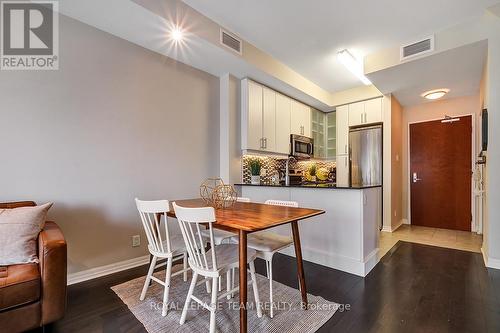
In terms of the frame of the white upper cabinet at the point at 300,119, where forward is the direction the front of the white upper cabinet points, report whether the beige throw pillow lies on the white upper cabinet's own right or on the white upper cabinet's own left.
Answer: on the white upper cabinet's own right

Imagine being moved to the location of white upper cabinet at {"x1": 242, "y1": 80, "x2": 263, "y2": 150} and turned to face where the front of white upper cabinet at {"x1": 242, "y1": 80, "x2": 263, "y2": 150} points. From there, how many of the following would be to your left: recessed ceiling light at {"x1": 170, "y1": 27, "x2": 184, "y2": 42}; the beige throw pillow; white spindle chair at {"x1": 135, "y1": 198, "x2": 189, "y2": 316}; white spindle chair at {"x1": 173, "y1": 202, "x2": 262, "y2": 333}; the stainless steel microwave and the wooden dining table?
1

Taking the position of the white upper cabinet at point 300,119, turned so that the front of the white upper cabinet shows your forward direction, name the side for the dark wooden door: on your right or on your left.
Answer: on your left

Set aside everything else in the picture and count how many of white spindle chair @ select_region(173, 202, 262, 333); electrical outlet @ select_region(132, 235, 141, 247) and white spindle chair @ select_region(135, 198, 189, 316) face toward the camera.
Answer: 1

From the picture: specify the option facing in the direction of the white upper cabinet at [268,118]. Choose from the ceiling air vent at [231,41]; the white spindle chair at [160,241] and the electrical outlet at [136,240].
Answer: the white spindle chair

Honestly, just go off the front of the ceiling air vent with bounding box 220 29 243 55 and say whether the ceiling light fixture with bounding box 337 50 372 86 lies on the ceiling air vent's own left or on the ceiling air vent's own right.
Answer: on the ceiling air vent's own left

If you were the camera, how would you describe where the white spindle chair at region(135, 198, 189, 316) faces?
facing away from the viewer and to the right of the viewer

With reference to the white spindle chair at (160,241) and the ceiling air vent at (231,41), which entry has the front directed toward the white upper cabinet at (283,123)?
the white spindle chair

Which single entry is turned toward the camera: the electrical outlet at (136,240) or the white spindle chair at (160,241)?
the electrical outlet

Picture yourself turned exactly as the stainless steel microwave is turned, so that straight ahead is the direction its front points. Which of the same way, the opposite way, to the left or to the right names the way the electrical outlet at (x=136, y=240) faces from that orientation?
the same way

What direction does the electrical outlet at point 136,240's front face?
toward the camera

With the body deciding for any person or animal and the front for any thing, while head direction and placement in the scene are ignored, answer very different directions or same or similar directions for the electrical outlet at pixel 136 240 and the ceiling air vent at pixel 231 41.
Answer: same or similar directions

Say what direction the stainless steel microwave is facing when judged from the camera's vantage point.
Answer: facing the viewer and to the right of the viewer

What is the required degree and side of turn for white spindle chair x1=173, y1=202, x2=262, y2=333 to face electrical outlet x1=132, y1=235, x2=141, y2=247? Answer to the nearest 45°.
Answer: approximately 90° to its left

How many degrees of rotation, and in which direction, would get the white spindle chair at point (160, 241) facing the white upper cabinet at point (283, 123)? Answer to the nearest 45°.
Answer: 0° — it already faces it

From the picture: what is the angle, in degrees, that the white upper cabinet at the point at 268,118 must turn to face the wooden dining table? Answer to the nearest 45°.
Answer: approximately 45° to its right

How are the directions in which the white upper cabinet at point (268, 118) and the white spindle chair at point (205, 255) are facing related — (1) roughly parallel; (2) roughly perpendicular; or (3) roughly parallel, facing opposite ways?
roughly perpendicular
